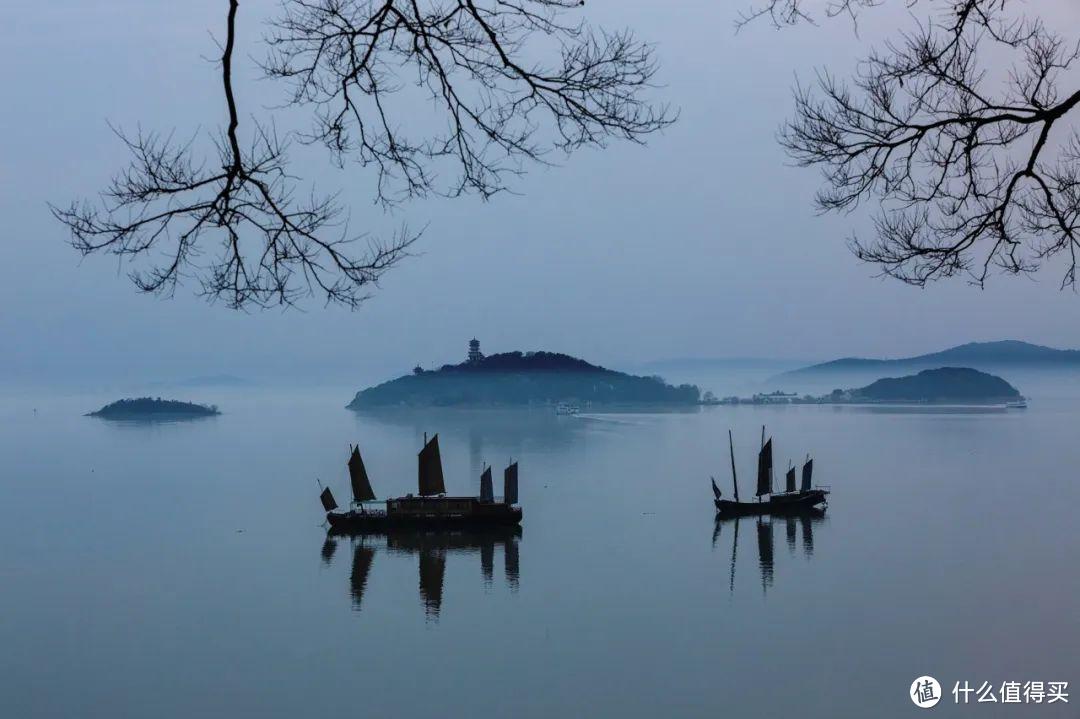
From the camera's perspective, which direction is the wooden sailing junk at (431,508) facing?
to the viewer's left
